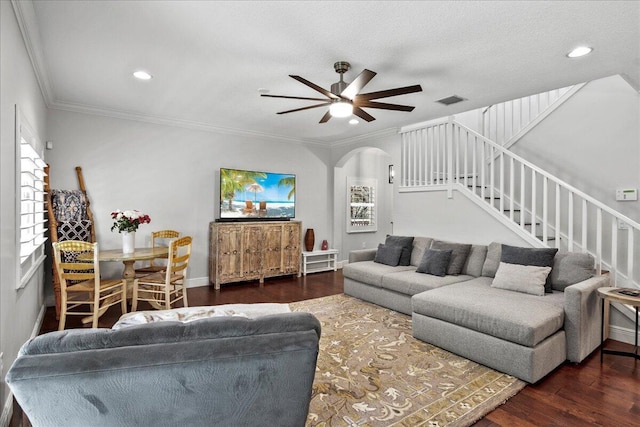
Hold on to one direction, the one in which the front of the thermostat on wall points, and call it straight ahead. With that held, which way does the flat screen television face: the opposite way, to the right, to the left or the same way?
to the left

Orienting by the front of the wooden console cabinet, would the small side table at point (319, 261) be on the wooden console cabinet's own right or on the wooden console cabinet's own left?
on the wooden console cabinet's own left

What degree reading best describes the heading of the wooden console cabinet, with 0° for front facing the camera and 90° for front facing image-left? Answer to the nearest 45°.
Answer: approximately 315°

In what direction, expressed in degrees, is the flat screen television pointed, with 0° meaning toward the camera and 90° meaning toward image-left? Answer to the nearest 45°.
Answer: approximately 315°

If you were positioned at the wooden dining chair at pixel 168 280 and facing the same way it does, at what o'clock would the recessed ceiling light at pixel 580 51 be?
The recessed ceiling light is roughly at 6 o'clock from the wooden dining chair.

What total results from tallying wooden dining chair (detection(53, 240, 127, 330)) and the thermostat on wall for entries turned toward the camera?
1
